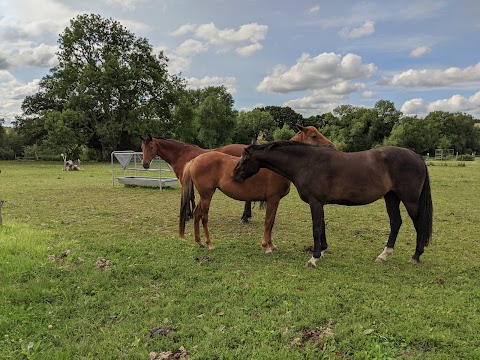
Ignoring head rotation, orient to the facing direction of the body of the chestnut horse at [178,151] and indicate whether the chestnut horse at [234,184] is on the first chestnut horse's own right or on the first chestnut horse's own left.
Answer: on the first chestnut horse's own left

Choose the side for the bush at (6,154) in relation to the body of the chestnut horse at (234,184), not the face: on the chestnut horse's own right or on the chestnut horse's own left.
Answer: on the chestnut horse's own left

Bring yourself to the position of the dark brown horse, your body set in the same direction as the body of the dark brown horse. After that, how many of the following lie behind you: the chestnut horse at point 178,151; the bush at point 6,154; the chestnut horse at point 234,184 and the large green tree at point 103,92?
0

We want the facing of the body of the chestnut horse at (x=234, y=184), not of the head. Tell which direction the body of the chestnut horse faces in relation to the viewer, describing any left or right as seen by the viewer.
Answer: facing to the right of the viewer

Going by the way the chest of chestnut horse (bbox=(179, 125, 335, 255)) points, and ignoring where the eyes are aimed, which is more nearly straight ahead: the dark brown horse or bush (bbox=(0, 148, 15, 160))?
the dark brown horse

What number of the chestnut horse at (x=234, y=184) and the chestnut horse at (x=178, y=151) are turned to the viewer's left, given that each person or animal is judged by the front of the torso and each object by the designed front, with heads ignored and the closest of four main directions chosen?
1

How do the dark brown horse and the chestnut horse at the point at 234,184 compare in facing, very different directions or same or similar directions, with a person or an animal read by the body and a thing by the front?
very different directions

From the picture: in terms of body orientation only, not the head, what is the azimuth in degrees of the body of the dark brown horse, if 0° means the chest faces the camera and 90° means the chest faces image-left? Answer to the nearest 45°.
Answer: approximately 90°

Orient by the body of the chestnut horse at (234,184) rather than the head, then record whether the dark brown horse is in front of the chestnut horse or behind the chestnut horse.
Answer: in front

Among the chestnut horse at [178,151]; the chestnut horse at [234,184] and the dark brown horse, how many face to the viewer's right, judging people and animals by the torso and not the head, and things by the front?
1

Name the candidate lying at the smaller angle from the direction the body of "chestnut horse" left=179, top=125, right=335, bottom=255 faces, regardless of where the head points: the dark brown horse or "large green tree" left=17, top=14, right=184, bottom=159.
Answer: the dark brown horse

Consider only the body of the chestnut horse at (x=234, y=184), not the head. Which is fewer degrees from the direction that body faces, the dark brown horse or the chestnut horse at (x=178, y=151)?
the dark brown horse

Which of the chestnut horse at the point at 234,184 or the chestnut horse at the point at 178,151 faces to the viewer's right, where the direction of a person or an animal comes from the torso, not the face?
the chestnut horse at the point at 234,184

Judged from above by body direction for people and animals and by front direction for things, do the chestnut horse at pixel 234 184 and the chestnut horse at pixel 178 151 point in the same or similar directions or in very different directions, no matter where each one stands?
very different directions
